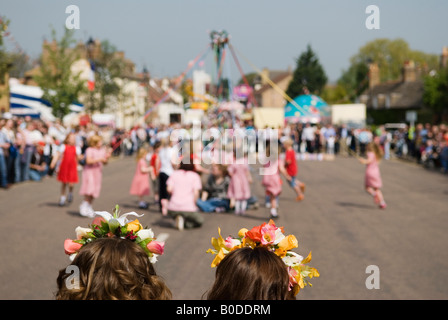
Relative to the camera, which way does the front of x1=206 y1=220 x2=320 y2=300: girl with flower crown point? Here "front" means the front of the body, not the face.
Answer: away from the camera

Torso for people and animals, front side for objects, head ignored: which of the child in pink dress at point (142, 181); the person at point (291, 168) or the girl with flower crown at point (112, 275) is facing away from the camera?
the girl with flower crown

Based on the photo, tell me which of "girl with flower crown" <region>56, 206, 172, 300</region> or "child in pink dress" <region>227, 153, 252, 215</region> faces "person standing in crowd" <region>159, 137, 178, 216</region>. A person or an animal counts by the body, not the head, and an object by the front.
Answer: the girl with flower crown

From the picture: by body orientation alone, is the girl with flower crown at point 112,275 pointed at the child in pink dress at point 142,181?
yes

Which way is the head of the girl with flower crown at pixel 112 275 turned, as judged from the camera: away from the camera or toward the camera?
away from the camera

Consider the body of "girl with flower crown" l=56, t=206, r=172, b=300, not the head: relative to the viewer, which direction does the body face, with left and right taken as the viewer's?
facing away from the viewer
